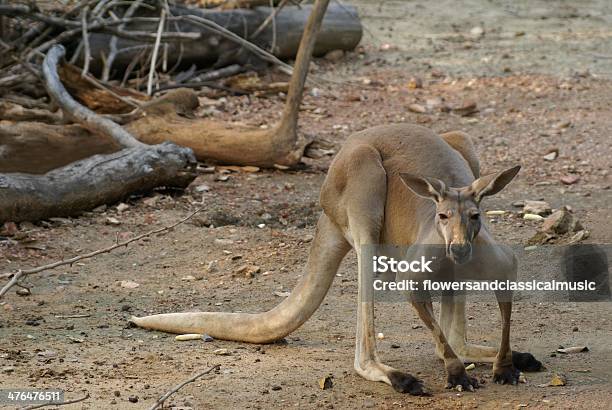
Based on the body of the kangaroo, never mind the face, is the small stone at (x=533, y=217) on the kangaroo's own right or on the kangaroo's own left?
on the kangaroo's own left

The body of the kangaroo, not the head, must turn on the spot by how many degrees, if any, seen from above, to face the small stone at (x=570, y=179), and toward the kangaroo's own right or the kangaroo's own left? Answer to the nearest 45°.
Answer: approximately 135° to the kangaroo's own left

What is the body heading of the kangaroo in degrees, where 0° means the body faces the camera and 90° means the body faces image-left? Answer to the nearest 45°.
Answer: approximately 315°

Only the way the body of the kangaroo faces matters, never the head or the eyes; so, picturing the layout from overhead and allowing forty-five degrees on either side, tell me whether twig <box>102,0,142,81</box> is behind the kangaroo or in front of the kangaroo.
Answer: behind

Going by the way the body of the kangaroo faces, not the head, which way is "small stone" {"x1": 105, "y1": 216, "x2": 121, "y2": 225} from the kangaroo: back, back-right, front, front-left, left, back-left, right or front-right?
back

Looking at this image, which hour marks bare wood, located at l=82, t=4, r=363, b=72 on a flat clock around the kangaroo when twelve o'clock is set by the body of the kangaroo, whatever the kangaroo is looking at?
The bare wood is roughly at 7 o'clock from the kangaroo.

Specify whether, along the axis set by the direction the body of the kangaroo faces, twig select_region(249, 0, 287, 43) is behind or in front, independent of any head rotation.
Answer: behind

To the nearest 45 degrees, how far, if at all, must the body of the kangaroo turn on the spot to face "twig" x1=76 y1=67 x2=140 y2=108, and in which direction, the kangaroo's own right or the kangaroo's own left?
approximately 180°

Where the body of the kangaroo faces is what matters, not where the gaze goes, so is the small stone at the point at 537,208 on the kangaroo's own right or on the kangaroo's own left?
on the kangaroo's own left

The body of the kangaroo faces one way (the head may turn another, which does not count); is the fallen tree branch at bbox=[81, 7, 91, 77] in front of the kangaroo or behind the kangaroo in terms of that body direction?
behind

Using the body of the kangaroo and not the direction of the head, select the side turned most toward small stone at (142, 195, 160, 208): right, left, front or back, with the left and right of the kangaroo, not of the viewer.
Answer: back

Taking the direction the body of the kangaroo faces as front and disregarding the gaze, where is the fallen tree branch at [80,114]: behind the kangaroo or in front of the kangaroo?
behind

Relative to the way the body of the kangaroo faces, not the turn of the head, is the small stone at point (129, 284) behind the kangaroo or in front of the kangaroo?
behind

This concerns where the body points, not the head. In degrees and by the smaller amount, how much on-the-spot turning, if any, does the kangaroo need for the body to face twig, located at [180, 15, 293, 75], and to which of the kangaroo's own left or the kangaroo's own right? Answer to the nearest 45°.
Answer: approximately 135° to the kangaroo's own left
